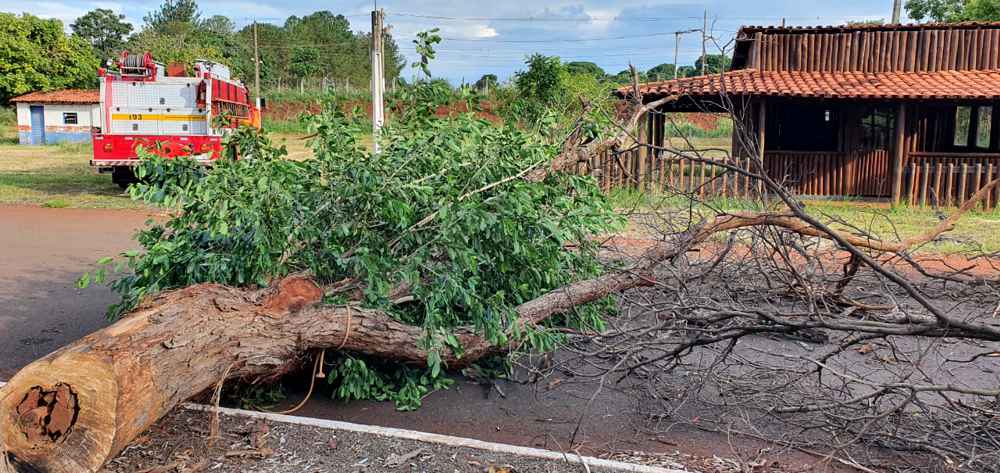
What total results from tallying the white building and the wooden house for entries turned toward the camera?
2

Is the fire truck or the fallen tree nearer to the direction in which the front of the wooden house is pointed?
the fallen tree

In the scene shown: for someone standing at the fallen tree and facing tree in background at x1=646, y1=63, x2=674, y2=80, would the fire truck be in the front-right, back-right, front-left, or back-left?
front-left

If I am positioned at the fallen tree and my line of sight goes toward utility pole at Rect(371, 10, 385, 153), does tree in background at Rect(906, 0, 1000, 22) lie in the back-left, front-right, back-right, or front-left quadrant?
front-right

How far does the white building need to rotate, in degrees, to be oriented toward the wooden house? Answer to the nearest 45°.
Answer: approximately 45° to its left

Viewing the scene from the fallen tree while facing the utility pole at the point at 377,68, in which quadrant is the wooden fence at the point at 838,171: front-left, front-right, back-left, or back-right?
front-right

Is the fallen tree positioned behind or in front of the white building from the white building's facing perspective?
in front

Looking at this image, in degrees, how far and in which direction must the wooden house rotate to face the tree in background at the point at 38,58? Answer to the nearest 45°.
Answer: approximately 90° to its right

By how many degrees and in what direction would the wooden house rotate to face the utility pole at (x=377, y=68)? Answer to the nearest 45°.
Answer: approximately 90° to its right

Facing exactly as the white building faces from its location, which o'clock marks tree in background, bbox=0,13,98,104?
The tree in background is roughly at 6 o'clock from the white building.

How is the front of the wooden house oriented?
toward the camera

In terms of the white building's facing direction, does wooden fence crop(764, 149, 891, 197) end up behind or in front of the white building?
in front

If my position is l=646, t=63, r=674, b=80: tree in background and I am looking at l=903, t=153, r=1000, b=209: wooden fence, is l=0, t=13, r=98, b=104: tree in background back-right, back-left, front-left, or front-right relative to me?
front-right

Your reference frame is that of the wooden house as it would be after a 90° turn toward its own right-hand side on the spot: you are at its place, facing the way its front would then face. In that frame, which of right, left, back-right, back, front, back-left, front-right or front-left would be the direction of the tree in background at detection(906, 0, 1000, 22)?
right
